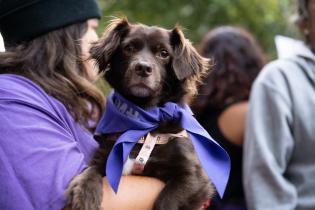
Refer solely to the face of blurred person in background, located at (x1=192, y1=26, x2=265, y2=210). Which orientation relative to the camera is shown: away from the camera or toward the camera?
away from the camera

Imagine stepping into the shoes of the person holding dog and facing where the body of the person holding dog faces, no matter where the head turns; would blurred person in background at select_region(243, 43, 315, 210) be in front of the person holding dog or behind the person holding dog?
in front

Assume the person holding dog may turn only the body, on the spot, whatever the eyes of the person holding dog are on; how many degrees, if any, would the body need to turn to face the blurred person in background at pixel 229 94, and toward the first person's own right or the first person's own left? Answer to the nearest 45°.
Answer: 0° — they already face them

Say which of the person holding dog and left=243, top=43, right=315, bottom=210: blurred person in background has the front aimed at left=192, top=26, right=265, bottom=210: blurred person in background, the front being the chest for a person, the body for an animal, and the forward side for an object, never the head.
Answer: the person holding dog

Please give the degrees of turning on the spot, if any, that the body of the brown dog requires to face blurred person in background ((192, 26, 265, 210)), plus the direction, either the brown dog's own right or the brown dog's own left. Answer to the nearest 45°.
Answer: approximately 135° to the brown dog's own left

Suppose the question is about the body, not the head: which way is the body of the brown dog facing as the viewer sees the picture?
toward the camera
